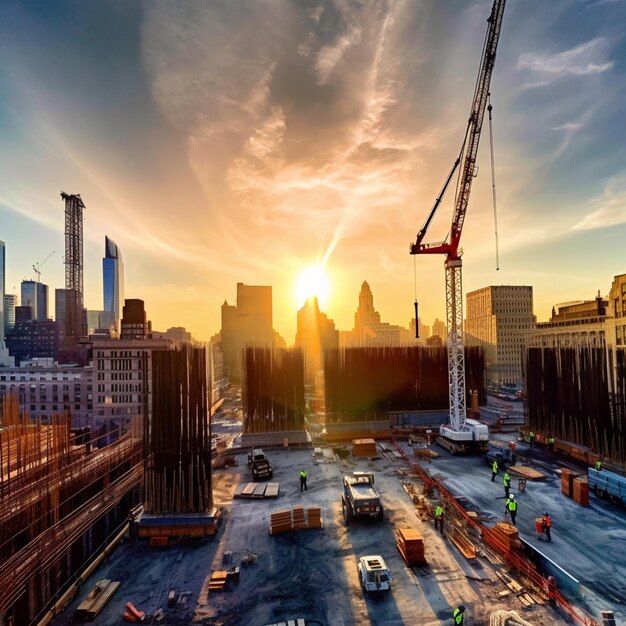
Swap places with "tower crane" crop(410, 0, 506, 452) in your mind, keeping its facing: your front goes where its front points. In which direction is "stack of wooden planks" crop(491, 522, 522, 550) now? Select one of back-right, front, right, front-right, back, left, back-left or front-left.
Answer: right

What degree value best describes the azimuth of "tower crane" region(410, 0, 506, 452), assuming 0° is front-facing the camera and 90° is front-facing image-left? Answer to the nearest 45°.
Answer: approximately 270°

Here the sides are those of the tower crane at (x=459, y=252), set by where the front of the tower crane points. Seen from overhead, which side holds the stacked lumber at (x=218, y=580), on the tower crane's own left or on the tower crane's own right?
on the tower crane's own right

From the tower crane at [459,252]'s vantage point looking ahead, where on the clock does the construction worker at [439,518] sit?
The construction worker is roughly at 3 o'clock from the tower crane.

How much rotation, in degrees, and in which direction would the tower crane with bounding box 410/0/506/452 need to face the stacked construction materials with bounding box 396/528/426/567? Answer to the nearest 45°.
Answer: approximately 90° to its right

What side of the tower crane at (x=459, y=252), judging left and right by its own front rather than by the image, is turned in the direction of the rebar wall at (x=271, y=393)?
back

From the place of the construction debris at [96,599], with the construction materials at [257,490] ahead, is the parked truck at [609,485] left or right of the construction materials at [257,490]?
right
